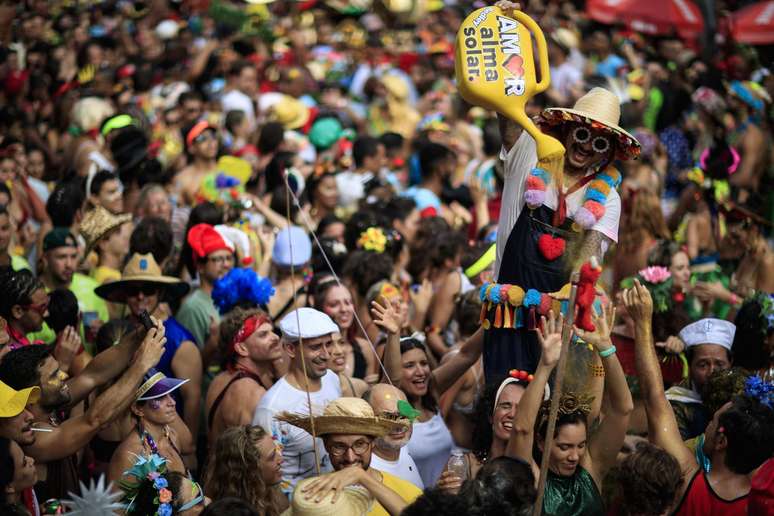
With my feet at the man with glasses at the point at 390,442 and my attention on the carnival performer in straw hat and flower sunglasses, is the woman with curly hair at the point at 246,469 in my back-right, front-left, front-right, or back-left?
back-left

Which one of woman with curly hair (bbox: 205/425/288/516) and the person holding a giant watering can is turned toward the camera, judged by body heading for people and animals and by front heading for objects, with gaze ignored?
the person holding a giant watering can

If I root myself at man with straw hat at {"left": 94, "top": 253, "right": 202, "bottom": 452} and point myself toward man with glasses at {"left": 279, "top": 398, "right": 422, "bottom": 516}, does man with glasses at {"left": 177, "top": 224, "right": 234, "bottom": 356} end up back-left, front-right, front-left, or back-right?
back-left

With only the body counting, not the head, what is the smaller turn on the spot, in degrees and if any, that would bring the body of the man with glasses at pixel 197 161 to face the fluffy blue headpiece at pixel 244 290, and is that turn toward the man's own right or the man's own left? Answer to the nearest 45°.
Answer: approximately 45° to the man's own right

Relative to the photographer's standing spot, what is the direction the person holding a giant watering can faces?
facing the viewer

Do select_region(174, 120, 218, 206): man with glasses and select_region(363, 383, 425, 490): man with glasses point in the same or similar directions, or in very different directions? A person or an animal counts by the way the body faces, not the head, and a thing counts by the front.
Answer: same or similar directions

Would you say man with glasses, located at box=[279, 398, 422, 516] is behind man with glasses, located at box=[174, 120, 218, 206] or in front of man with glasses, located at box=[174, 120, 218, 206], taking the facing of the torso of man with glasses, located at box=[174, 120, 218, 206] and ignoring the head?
in front

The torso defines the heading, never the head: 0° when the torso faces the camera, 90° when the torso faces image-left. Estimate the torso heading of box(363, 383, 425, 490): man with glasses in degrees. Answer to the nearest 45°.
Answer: approximately 315°

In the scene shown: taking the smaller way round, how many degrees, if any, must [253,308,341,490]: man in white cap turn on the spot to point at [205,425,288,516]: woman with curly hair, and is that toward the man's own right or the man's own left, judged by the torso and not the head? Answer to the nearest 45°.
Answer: approximately 45° to the man's own right

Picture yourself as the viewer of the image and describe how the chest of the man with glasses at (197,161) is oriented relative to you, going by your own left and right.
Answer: facing the viewer and to the right of the viewer
